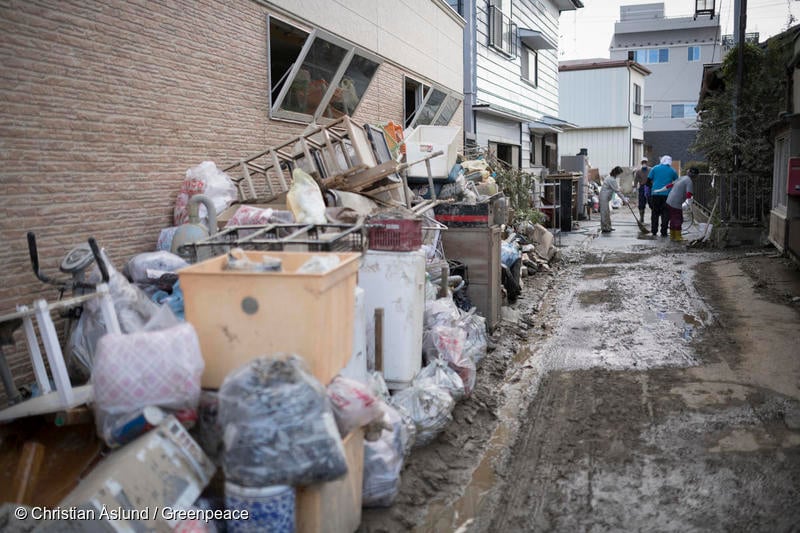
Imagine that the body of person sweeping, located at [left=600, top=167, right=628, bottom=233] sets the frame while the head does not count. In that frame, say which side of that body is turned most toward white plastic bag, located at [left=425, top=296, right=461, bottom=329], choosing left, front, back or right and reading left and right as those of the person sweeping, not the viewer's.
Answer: right

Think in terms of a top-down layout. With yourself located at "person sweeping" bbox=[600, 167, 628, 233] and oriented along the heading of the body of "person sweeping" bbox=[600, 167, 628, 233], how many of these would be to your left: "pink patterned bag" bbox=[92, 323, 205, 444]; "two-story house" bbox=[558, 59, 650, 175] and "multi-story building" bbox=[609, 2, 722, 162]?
2

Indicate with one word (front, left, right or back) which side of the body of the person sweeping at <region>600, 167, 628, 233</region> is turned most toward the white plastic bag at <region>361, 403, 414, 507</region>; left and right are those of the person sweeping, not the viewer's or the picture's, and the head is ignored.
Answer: right

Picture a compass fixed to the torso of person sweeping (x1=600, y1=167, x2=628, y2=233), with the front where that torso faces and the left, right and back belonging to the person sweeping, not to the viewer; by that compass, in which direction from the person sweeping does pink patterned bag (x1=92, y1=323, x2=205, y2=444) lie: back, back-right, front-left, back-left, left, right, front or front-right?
right

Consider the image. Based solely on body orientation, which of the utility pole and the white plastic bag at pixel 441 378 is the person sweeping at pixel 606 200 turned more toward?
the utility pole

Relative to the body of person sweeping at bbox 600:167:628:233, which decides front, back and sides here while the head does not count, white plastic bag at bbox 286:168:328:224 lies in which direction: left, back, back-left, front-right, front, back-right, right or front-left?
right

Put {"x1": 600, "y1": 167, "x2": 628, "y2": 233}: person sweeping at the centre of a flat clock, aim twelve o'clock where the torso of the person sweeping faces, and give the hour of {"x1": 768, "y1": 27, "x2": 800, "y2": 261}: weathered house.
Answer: The weathered house is roughly at 2 o'clock from the person sweeping.

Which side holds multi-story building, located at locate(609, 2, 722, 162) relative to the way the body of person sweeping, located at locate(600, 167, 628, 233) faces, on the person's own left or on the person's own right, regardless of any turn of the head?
on the person's own left

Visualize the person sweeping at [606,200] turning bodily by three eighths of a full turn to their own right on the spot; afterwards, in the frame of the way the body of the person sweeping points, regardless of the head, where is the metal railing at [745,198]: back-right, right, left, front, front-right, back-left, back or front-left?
left

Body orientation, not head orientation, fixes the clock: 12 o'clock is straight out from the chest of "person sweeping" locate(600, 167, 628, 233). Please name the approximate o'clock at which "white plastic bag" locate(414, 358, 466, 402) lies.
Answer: The white plastic bag is roughly at 3 o'clock from the person sweeping.

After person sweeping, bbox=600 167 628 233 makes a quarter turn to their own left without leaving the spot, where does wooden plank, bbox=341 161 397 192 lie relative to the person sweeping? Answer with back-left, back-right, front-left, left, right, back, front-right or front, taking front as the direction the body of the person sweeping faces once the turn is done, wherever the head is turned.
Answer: back

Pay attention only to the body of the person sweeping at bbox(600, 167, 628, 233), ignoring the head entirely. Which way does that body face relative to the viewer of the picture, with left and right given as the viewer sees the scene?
facing to the right of the viewer

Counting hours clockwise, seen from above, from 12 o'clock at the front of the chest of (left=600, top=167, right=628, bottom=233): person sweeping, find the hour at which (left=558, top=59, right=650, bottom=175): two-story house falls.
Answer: The two-story house is roughly at 9 o'clock from the person sweeping.
